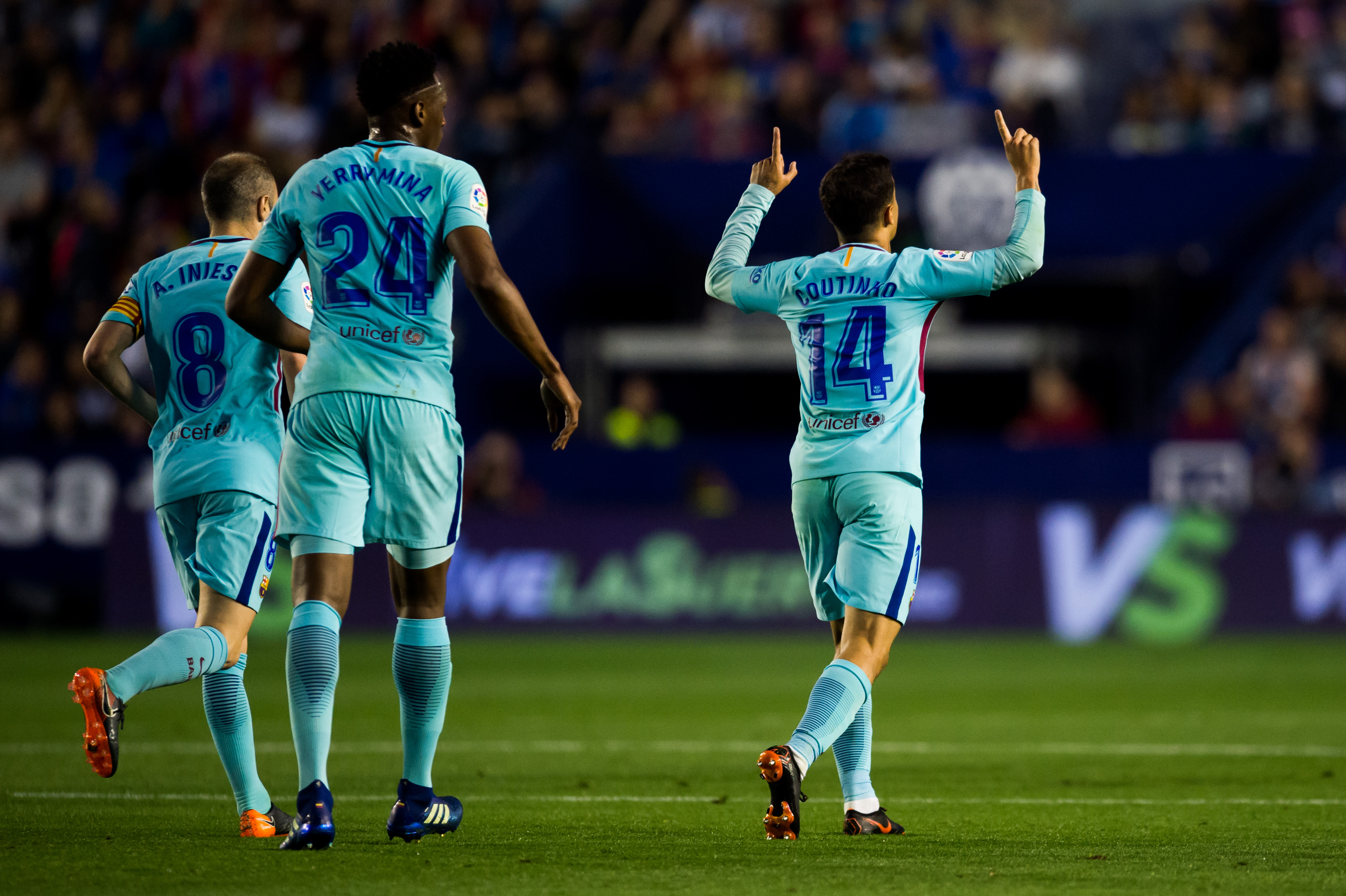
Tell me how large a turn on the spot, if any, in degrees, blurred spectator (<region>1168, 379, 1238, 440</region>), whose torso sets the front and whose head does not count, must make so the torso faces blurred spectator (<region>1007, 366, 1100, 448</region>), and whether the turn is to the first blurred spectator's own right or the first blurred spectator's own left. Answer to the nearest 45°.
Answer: approximately 90° to the first blurred spectator's own right

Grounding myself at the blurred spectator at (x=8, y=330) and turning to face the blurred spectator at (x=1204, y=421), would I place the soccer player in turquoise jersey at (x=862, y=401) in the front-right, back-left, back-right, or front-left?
front-right

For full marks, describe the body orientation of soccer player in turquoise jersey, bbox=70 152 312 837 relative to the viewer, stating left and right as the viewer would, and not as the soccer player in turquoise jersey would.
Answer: facing away from the viewer and to the right of the viewer

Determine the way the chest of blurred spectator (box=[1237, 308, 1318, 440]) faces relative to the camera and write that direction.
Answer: toward the camera

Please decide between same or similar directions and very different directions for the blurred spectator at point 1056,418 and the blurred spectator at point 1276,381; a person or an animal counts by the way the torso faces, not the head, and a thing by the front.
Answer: same or similar directions

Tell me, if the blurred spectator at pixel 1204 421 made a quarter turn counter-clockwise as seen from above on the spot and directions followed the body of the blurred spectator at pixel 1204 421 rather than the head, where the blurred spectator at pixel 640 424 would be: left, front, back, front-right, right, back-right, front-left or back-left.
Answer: back

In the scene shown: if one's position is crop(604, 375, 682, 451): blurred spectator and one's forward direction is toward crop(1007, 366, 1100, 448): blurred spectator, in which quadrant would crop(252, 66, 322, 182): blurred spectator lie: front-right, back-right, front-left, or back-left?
back-left

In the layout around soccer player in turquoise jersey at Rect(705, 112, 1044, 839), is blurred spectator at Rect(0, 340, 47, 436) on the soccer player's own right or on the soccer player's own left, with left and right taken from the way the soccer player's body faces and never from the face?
on the soccer player's own left

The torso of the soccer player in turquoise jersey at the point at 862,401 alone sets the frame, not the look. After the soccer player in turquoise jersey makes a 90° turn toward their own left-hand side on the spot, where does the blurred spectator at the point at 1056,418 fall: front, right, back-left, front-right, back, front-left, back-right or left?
front-right

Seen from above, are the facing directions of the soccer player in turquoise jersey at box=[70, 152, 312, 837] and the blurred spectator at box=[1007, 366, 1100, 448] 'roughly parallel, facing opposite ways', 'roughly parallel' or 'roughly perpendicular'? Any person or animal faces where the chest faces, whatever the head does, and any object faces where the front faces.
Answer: roughly parallel, facing opposite ways

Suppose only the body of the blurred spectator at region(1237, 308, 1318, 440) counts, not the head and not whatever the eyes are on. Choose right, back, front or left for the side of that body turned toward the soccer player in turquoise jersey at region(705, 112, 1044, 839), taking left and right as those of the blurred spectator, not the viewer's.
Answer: front

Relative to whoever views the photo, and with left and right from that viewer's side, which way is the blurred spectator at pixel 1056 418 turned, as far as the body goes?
facing the viewer

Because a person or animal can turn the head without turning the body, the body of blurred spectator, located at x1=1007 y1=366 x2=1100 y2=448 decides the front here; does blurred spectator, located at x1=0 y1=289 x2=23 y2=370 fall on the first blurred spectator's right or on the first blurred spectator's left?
on the first blurred spectator's right

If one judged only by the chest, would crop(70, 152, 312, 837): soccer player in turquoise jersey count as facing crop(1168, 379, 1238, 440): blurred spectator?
yes

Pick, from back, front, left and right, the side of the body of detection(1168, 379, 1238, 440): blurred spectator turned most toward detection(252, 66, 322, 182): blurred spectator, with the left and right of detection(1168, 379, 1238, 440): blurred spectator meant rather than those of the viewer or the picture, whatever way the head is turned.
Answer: right

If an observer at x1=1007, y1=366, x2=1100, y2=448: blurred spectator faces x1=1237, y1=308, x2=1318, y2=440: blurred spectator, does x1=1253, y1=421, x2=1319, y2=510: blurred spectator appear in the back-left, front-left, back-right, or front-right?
front-right
